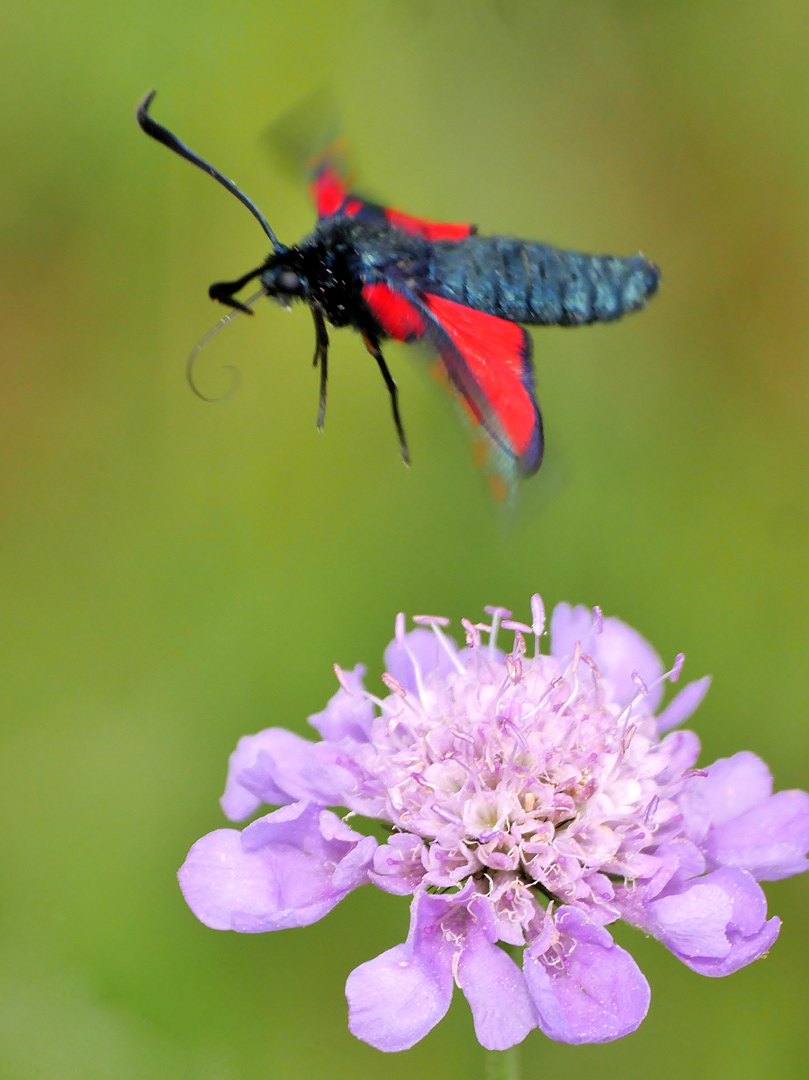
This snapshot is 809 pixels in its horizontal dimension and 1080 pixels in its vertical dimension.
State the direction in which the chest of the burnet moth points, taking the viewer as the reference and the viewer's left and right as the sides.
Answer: facing to the left of the viewer
